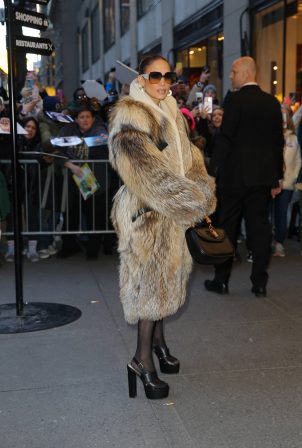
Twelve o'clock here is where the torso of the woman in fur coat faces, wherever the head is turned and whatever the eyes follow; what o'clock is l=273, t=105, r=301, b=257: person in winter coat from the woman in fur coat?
The person in winter coat is roughly at 8 o'clock from the woman in fur coat.

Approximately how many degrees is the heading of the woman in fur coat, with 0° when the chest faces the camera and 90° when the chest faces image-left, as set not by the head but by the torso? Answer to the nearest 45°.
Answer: approximately 315°

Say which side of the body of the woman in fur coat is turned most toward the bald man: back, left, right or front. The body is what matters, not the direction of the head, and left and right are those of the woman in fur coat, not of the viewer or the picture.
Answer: left
